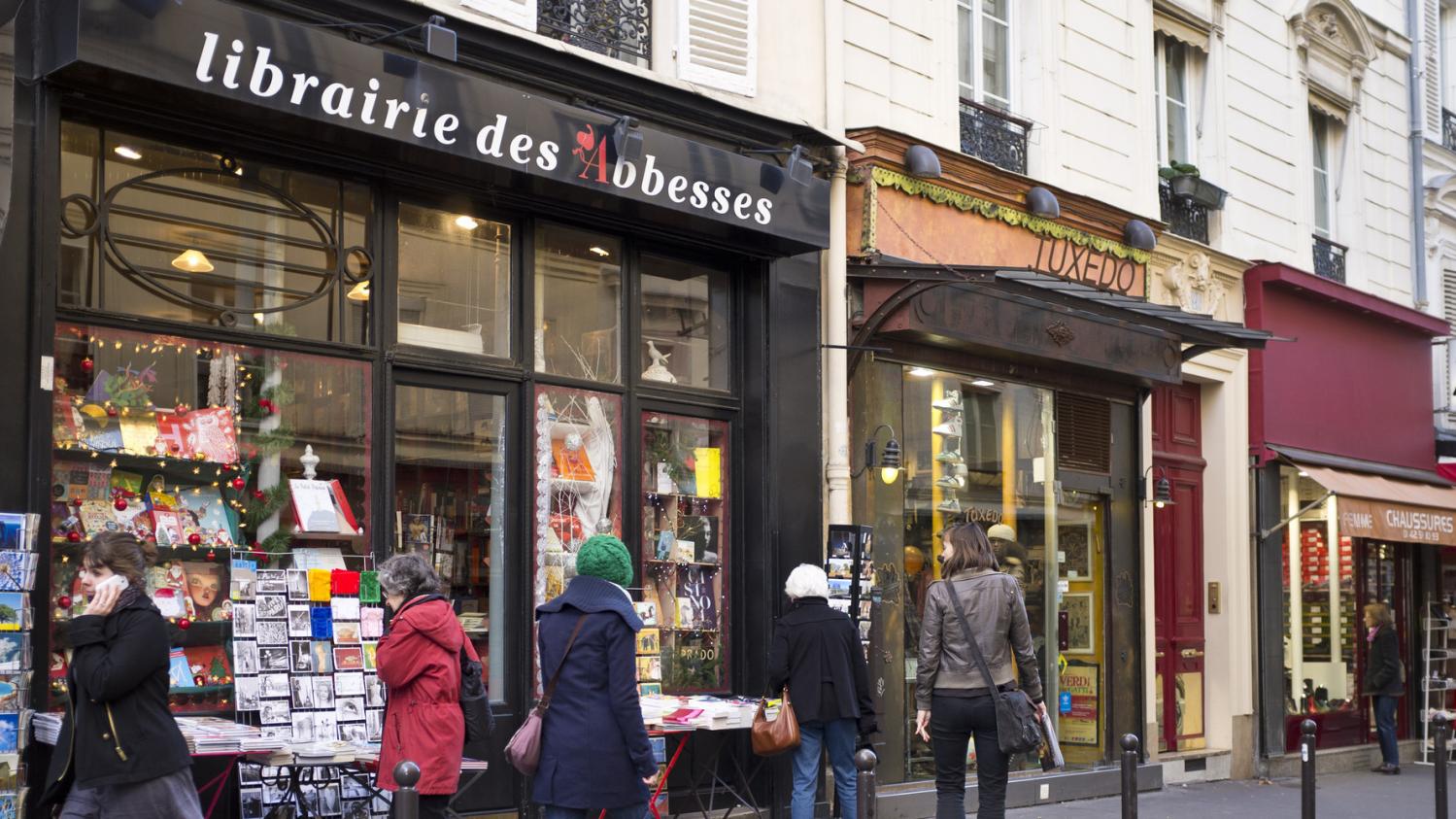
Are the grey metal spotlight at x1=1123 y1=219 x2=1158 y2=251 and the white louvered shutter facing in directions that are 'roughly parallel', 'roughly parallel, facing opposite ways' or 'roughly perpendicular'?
roughly parallel, facing opposite ways

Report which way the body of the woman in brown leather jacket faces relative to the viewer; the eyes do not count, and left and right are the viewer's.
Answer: facing away from the viewer

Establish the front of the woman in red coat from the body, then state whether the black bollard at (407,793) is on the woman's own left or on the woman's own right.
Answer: on the woman's own left

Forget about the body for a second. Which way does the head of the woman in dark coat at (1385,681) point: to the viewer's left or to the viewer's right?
to the viewer's left

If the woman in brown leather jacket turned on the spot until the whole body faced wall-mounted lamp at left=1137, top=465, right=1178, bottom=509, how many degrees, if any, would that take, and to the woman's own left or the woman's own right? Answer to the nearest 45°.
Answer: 0° — they already face it

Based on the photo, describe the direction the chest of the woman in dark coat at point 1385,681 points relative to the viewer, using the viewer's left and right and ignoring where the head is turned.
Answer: facing to the left of the viewer

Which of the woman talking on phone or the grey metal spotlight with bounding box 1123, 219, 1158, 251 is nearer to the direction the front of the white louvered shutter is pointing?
the woman talking on phone

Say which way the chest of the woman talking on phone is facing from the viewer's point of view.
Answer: to the viewer's left

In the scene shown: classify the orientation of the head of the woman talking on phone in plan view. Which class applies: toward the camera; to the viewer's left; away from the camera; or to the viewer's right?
to the viewer's left

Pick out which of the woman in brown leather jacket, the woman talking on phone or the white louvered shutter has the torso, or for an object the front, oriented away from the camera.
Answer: the woman in brown leather jacket

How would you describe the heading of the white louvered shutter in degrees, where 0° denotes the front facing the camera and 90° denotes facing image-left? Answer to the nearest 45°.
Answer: approximately 315°
